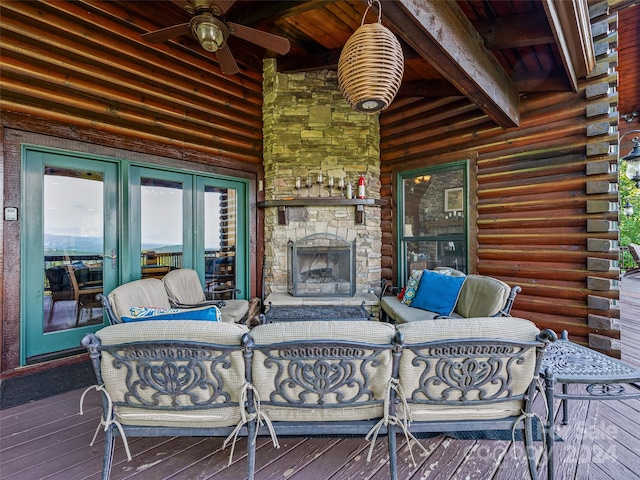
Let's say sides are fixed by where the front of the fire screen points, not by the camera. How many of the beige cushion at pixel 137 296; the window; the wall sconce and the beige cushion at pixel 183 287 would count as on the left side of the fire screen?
2

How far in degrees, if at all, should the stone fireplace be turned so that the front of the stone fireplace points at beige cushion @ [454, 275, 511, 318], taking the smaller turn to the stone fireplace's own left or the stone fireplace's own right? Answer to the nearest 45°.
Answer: approximately 45° to the stone fireplace's own left

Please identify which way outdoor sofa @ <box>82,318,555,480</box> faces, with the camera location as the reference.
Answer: facing away from the viewer

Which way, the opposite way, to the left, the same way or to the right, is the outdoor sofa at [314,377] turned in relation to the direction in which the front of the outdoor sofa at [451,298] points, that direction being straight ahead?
to the right

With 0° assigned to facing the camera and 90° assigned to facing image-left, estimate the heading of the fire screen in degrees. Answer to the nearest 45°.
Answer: approximately 0°

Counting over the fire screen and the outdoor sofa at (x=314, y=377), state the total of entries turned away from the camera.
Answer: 1

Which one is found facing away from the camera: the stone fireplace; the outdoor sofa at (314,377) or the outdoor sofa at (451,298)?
the outdoor sofa at (314,377)

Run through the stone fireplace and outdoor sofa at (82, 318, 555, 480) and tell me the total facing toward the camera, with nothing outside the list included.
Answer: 1

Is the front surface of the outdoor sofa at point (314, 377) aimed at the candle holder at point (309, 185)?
yes
